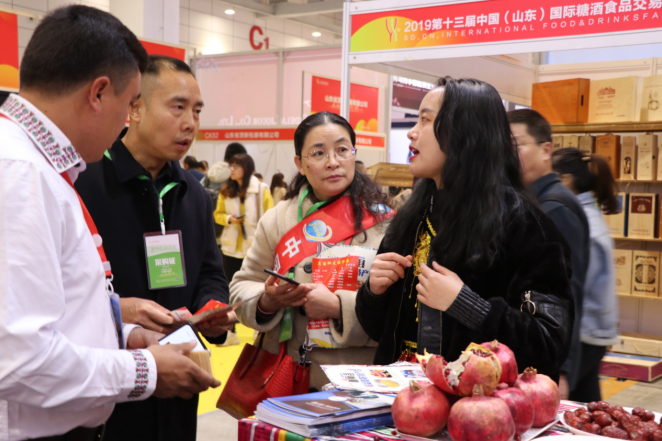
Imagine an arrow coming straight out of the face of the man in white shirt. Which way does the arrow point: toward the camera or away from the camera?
away from the camera

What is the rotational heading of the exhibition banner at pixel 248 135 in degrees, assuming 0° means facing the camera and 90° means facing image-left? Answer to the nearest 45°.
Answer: approximately 0°

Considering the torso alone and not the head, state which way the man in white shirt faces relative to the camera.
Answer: to the viewer's right

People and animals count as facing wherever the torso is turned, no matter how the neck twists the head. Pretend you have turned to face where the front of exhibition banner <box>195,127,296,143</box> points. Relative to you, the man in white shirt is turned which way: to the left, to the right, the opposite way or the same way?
to the left

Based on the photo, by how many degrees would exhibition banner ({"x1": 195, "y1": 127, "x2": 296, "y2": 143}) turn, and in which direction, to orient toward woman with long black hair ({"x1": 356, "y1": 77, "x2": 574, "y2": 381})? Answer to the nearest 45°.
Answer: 0° — it already faces them

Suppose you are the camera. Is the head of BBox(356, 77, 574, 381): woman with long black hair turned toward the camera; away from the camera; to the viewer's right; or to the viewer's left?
to the viewer's left

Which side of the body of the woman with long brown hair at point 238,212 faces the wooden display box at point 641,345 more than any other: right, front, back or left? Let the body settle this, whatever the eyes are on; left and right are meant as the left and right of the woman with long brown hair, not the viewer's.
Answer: left

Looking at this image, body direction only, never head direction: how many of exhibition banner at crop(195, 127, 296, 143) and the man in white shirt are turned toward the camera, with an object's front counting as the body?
1

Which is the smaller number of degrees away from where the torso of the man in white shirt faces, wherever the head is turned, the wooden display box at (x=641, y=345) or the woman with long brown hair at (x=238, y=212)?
the wooden display box

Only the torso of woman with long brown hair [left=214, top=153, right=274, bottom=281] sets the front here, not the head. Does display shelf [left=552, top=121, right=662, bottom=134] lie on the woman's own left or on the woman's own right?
on the woman's own left

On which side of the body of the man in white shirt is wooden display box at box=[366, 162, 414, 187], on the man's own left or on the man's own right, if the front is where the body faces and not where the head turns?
on the man's own left

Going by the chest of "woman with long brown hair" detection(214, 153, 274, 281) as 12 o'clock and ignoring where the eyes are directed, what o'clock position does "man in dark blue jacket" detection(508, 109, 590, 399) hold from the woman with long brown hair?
The man in dark blue jacket is roughly at 10 o'clock from the woman with long brown hair.

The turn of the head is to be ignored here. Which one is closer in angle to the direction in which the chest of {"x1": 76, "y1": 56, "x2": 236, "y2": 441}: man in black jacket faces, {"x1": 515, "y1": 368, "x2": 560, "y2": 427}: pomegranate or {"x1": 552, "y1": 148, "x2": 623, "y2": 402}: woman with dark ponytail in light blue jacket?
the pomegranate
